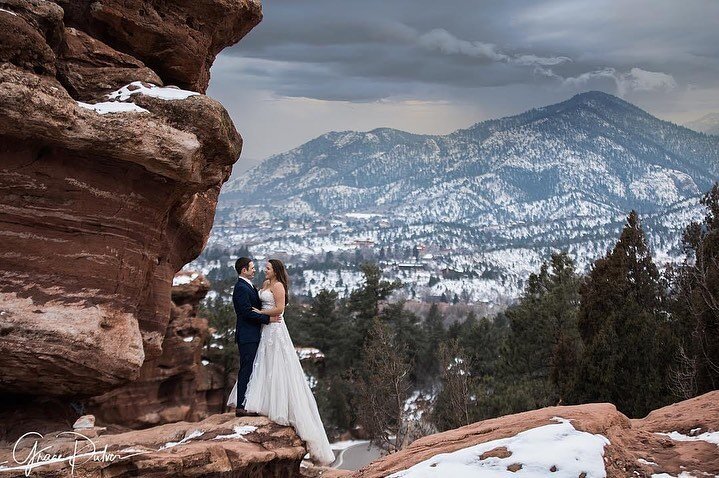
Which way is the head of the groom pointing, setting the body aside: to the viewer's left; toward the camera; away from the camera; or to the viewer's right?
to the viewer's right

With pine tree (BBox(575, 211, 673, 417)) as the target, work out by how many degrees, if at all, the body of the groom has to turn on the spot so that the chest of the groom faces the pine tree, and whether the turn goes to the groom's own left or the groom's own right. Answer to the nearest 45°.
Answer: approximately 45° to the groom's own left

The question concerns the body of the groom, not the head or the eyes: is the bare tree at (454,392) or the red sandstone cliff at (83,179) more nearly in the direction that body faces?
the bare tree

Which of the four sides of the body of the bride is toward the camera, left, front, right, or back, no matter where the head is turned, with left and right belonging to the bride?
left

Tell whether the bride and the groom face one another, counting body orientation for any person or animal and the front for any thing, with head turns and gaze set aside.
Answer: yes

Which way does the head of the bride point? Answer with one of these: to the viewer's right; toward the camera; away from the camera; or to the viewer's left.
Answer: to the viewer's left

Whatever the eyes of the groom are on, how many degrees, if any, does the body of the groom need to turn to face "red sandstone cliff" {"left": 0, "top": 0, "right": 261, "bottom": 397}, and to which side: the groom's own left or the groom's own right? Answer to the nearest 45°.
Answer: approximately 135° to the groom's own right

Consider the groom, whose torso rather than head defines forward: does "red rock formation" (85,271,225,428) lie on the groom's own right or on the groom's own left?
on the groom's own left

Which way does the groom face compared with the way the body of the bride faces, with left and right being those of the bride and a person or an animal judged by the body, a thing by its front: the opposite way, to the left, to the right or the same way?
the opposite way

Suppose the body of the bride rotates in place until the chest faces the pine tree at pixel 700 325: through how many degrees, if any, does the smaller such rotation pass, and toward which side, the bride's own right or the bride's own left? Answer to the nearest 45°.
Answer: approximately 135° to the bride's own right

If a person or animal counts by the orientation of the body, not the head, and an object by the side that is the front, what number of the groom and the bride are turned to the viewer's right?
1

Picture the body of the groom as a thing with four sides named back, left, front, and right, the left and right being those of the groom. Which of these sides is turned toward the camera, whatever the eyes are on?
right
